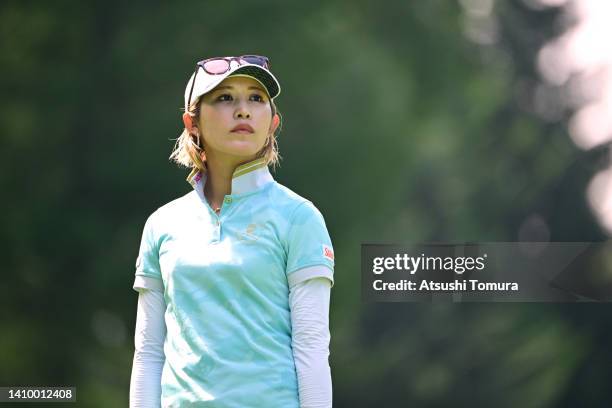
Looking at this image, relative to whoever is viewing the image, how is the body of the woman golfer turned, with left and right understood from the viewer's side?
facing the viewer
